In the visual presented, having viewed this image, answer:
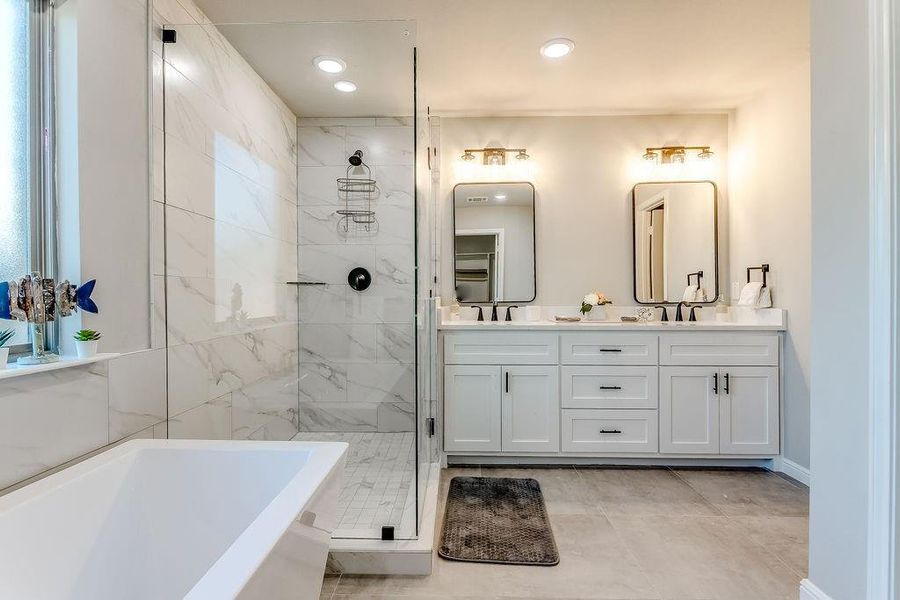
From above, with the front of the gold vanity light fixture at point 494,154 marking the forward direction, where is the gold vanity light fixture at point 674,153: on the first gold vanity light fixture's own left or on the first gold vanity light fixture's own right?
on the first gold vanity light fixture's own left

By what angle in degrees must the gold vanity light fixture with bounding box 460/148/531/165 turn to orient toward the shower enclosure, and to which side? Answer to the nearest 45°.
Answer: approximately 45° to its right

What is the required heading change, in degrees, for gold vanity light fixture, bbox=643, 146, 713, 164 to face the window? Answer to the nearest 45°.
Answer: approximately 45° to its right

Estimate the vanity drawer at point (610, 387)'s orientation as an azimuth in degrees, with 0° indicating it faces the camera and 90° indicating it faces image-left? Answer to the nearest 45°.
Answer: approximately 0°

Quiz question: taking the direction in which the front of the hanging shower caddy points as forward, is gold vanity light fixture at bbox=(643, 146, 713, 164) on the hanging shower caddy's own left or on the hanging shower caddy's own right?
on the hanging shower caddy's own left

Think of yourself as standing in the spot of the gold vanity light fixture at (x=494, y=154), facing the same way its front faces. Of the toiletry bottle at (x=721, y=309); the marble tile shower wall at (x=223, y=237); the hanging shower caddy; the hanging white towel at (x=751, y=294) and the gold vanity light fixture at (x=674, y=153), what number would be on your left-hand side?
3
